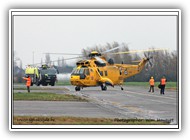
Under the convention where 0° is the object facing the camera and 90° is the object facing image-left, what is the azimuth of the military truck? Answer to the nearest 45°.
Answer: approximately 315°

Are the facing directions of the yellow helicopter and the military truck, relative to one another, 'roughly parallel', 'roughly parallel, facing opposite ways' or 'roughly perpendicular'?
roughly perpendicular

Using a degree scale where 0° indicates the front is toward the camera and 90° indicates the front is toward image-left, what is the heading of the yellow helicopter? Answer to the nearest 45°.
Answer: approximately 45°

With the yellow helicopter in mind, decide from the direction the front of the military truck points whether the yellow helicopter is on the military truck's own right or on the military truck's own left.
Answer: on the military truck's own left
